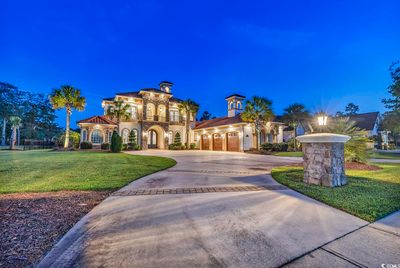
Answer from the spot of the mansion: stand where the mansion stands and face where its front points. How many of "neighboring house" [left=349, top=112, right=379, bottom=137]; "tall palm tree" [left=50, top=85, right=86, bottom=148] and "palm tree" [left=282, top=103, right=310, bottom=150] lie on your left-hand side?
2

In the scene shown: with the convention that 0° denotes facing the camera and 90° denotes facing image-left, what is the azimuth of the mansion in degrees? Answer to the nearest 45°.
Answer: approximately 0°

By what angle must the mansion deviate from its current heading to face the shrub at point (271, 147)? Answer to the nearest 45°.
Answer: approximately 45° to its left

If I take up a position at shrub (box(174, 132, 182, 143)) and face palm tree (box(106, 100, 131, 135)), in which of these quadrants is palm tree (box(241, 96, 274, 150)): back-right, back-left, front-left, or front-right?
back-left

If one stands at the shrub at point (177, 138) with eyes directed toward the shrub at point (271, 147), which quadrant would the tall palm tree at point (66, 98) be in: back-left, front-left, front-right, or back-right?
back-right

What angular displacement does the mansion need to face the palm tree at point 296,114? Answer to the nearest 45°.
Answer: approximately 90° to its left

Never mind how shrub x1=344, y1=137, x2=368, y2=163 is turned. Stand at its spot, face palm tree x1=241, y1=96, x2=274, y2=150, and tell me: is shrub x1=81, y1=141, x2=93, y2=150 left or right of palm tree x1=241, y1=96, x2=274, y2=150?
left

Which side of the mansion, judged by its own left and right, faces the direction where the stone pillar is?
front

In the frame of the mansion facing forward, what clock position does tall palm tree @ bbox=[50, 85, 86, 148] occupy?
The tall palm tree is roughly at 2 o'clock from the mansion.

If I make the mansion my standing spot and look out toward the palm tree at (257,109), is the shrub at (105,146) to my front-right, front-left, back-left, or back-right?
back-right

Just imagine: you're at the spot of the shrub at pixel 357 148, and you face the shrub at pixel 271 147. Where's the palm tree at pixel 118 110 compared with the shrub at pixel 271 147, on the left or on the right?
left

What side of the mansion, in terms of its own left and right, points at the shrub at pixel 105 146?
right

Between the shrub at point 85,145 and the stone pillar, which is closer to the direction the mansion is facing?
the stone pillar

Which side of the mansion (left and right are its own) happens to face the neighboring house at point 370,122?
left
